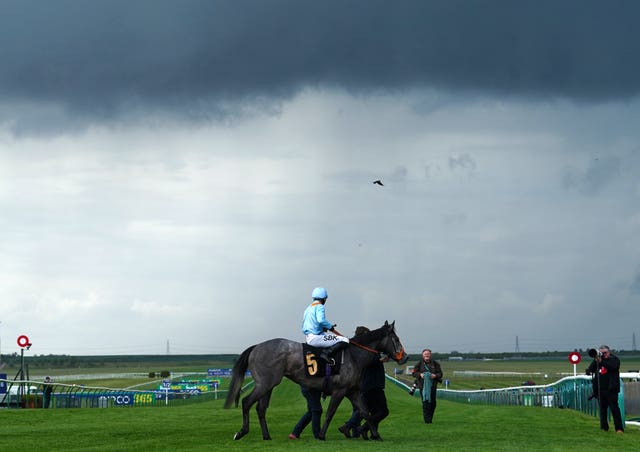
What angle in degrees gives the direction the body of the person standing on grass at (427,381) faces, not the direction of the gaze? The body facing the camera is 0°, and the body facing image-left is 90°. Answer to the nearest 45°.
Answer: approximately 0°

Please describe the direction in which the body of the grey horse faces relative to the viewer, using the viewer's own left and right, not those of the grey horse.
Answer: facing to the right of the viewer

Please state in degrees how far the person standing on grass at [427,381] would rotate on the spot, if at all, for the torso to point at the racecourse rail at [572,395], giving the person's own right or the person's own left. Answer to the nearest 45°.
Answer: approximately 135° to the person's own left

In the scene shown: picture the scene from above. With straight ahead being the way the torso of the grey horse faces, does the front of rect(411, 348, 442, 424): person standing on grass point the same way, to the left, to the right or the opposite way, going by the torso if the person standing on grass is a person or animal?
to the right

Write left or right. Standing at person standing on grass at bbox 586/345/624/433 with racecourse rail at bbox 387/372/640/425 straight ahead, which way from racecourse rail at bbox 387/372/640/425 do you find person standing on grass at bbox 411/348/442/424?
left

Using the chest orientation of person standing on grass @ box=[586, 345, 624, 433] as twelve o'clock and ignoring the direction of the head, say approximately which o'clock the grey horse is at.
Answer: The grey horse is roughly at 12 o'clock from the person standing on grass.

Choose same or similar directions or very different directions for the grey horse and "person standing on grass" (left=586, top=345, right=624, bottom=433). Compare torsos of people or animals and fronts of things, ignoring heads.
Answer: very different directions

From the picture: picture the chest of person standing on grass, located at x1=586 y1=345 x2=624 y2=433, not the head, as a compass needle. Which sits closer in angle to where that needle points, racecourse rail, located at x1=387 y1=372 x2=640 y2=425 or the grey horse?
the grey horse

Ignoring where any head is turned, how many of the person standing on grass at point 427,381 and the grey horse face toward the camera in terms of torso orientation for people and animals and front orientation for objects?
1
